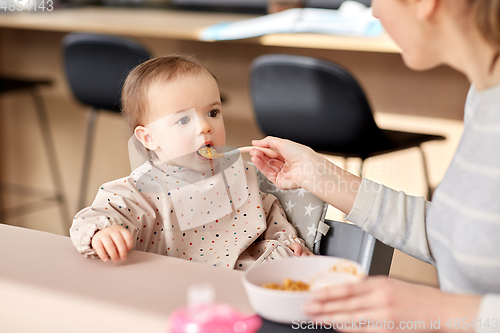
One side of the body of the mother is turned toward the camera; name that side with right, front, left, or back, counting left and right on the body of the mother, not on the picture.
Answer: left

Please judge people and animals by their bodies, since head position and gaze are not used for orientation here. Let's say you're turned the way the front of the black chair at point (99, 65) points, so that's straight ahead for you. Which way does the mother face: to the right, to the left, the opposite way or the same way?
to the left

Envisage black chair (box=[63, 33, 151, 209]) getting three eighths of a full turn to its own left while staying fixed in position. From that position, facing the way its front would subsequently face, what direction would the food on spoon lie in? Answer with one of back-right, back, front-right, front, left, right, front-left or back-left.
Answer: left

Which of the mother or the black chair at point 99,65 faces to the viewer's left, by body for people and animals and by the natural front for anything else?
the mother

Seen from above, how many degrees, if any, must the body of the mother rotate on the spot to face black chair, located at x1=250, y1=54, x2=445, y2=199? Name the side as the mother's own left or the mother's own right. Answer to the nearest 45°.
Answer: approximately 90° to the mother's own right

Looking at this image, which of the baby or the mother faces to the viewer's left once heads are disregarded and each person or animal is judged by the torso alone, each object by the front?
the mother

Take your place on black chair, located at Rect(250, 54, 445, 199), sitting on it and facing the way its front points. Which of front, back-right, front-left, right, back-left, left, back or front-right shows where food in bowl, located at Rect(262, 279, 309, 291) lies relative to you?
back-right

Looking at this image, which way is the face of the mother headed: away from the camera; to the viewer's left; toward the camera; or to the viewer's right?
to the viewer's left

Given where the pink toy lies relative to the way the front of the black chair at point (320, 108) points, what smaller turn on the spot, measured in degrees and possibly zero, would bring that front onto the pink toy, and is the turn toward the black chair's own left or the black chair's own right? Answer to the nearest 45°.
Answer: approximately 135° to the black chair's own right
